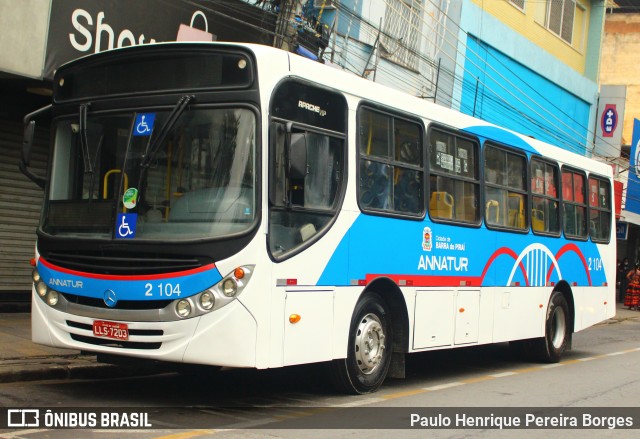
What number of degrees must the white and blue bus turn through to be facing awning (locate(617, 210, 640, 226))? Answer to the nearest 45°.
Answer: approximately 180°

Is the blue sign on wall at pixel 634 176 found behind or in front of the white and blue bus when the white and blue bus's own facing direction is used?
behind

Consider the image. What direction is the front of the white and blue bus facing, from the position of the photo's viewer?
facing the viewer and to the left of the viewer

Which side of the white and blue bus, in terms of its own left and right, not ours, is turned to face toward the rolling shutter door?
right
